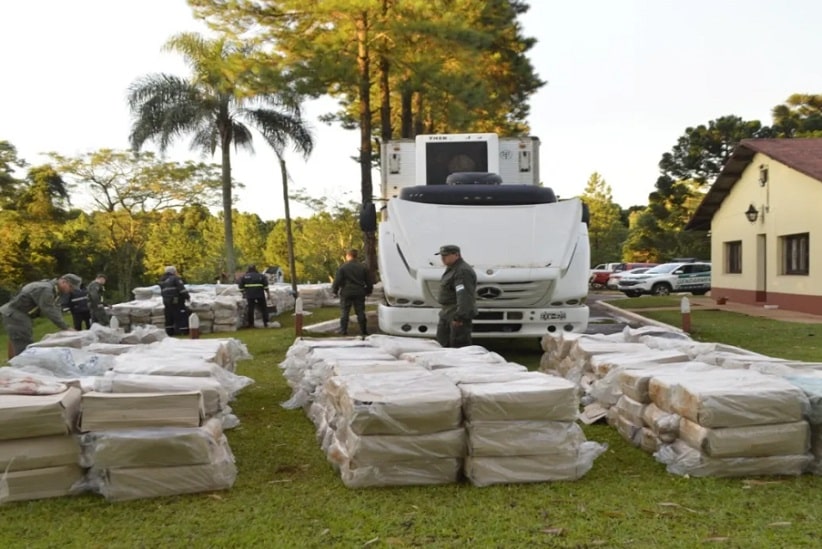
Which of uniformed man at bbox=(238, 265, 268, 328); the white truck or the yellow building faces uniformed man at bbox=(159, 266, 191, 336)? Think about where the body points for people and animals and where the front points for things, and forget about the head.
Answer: the yellow building

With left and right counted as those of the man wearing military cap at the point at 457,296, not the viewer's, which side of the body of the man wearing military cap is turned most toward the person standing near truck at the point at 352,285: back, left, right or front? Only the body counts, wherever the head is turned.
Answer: right

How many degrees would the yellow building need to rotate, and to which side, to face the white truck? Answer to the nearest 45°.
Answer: approximately 45° to its left

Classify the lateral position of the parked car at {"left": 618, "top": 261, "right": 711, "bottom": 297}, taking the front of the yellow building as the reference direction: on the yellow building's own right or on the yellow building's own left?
on the yellow building's own right

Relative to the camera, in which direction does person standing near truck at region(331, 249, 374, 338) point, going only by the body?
away from the camera

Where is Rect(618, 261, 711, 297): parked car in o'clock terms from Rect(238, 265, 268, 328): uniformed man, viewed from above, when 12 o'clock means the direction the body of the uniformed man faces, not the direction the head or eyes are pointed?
The parked car is roughly at 2 o'clock from the uniformed man.

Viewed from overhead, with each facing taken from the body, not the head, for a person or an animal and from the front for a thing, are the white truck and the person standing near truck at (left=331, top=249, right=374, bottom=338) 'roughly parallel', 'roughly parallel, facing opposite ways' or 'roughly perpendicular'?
roughly parallel, facing opposite ways

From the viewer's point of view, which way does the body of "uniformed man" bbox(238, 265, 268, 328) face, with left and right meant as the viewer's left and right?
facing away from the viewer

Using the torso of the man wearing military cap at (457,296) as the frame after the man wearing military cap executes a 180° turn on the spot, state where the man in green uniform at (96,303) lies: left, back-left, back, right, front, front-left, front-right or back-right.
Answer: back-left

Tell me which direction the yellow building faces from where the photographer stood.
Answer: facing the viewer and to the left of the viewer

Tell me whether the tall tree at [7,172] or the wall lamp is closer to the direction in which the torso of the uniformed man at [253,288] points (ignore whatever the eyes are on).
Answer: the tall tree

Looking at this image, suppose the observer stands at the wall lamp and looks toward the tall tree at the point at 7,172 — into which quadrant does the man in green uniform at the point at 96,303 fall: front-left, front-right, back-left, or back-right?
front-left

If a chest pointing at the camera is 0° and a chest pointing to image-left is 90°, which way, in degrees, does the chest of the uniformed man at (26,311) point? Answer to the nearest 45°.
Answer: approximately 270°

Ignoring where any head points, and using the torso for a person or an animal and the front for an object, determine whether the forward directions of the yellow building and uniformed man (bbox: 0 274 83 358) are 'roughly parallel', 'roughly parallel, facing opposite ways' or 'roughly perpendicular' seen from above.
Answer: roughly parallel, facing opposite ways

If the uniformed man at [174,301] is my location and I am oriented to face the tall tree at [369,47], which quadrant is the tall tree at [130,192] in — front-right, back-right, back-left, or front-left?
front-left

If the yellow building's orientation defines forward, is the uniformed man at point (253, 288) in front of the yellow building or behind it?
in front
